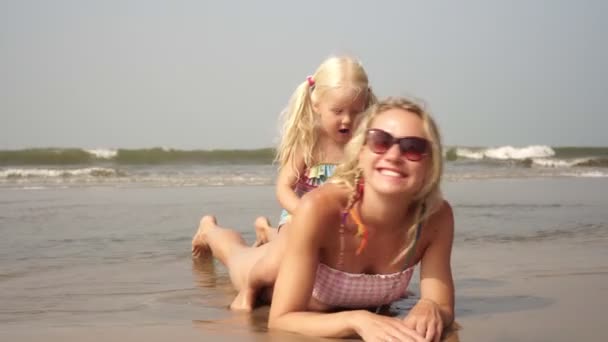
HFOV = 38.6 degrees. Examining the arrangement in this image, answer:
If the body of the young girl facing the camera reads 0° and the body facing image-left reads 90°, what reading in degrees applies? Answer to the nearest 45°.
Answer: approximately 315°
